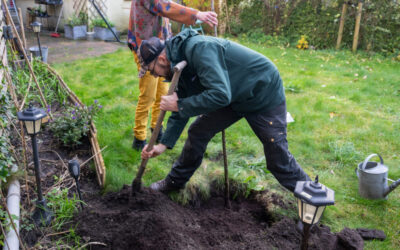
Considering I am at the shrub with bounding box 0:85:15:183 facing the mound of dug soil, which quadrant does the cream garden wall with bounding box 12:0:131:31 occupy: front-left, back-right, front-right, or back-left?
back-left

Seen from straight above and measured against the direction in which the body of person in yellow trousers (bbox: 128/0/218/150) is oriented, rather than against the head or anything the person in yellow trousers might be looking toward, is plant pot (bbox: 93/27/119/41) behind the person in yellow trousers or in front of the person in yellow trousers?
behind

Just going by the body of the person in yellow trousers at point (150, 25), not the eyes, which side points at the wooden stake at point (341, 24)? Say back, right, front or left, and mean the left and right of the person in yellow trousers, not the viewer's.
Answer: left

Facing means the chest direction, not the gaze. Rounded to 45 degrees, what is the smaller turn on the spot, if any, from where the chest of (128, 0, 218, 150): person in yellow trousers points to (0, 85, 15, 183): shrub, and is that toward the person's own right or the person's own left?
approximately 90° to the person's own right

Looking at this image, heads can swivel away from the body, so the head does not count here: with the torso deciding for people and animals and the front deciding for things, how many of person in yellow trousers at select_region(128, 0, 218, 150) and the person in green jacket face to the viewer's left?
1

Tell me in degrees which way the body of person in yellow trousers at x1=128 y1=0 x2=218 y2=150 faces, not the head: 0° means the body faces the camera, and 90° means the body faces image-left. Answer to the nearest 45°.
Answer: approximately 315°

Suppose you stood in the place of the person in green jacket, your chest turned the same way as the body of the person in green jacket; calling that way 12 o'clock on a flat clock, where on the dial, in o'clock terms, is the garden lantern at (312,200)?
The garden lantern is roughly at 8 o'clock from the person in green jacket.

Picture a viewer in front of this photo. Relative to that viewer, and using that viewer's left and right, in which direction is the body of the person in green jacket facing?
facing to the left of the viewer

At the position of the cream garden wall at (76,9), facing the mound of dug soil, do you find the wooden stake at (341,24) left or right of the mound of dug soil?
left

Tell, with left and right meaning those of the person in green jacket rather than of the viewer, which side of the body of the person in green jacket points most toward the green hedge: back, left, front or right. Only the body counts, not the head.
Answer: right
